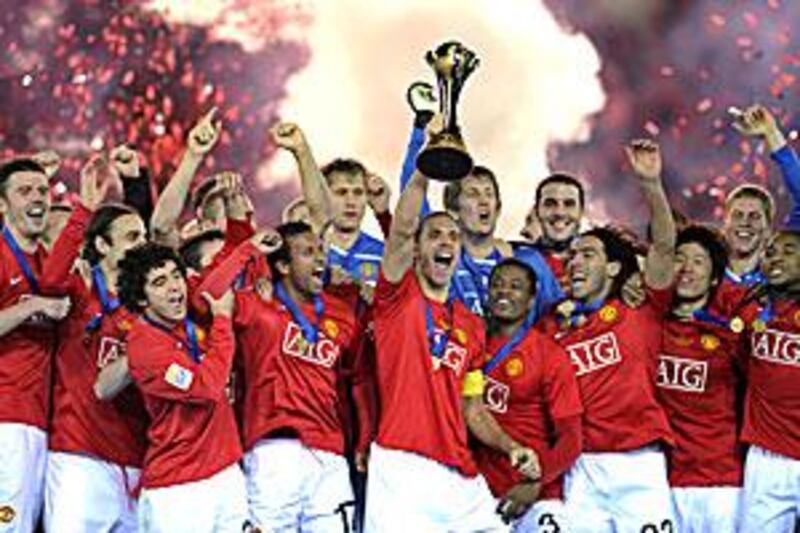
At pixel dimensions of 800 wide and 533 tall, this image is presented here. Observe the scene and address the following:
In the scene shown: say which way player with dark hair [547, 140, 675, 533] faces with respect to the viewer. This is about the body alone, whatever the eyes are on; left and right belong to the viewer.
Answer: facing the viewer and to the left of the viewer

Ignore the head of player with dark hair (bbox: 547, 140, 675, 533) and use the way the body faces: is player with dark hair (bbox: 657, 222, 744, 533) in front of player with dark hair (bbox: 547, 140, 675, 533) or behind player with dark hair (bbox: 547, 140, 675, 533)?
behind

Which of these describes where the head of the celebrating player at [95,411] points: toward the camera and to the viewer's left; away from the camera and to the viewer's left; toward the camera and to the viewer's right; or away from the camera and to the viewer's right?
toward the camera and to the viewer's right

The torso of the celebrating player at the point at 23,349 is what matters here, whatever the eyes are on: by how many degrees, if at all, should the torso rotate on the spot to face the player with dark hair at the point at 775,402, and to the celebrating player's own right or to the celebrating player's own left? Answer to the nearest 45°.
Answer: approximately 45° to the celebrating player's own left

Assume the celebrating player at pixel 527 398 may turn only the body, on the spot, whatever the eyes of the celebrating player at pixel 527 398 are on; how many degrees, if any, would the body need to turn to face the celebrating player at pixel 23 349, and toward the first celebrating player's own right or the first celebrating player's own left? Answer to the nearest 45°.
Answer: approximately 45° to the first celebrating player's own right

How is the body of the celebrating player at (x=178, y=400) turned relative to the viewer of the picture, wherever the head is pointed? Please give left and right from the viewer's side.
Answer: facing the viewer and to the right of the viewer

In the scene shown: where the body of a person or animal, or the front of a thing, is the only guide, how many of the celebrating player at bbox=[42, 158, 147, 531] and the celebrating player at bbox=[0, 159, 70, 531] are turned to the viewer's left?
0

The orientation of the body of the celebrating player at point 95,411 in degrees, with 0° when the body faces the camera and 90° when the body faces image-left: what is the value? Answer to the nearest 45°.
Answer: approximately 315°

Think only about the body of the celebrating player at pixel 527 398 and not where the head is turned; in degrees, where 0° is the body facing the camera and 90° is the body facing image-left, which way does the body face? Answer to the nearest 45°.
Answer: approximately 45°

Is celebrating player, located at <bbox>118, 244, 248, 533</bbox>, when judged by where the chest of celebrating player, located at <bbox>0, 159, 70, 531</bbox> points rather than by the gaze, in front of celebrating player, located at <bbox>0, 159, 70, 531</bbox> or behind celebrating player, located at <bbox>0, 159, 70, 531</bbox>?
in front

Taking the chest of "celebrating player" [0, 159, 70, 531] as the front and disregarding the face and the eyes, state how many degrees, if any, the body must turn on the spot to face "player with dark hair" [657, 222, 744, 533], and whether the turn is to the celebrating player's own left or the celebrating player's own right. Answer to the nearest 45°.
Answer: approximately 45° to the celebrating player's own left

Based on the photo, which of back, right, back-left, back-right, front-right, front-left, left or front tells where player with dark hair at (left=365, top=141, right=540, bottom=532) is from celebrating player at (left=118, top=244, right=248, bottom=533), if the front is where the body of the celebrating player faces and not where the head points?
front-left

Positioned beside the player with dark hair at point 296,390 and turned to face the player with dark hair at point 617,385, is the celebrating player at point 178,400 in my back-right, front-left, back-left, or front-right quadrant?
back-right
